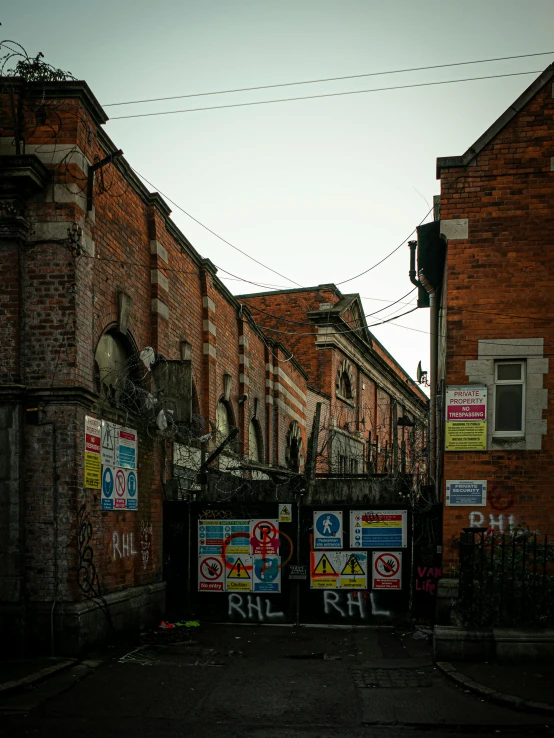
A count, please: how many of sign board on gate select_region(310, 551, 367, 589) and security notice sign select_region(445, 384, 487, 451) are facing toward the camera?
2

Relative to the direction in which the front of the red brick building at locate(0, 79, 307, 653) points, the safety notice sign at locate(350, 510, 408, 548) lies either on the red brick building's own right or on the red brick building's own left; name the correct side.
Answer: on the red brick building's own left

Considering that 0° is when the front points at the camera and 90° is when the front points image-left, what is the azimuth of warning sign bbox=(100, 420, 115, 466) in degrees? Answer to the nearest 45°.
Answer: approximately 315°

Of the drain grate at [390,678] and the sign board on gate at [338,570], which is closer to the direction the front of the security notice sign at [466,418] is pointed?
the drain grate

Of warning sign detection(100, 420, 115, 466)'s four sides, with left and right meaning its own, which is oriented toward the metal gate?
left
